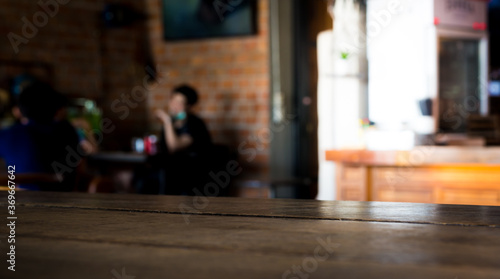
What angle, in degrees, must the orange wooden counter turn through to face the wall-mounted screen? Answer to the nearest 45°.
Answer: approximately 135° to its right

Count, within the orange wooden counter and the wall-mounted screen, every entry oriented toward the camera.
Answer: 2

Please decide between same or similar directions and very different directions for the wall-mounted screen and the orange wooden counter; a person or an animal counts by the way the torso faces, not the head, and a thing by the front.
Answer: same or similar directions

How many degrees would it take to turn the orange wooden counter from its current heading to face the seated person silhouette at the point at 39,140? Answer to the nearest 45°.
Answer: approximately 45° to its right

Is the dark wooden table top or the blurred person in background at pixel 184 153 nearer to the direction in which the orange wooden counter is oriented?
the dark wooden table top

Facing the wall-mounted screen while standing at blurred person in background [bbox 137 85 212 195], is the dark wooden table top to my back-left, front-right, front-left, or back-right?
back-right

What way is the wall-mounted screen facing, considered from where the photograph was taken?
facing the viewer

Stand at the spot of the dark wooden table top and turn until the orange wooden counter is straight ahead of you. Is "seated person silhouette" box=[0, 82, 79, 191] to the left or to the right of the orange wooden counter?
left

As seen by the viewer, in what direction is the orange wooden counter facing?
toward the camera

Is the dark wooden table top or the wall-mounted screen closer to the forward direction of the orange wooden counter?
the dark wooden table top

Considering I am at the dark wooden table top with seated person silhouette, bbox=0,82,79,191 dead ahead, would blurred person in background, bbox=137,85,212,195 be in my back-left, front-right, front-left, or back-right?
front-right

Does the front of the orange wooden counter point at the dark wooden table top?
yes

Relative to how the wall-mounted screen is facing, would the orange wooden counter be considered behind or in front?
in front

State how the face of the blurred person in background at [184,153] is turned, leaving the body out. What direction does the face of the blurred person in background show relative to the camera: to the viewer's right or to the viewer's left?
to the viewer's left

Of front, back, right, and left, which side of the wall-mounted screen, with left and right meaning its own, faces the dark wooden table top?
front
